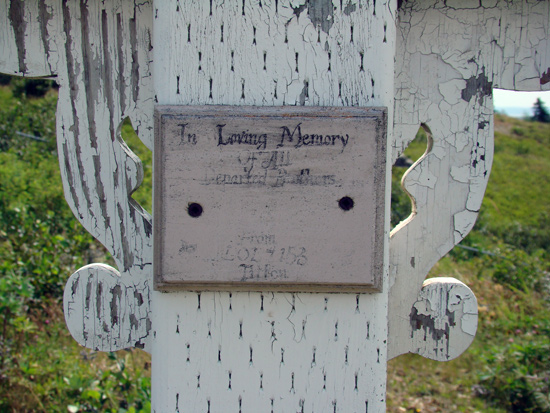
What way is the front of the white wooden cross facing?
toward the camera
